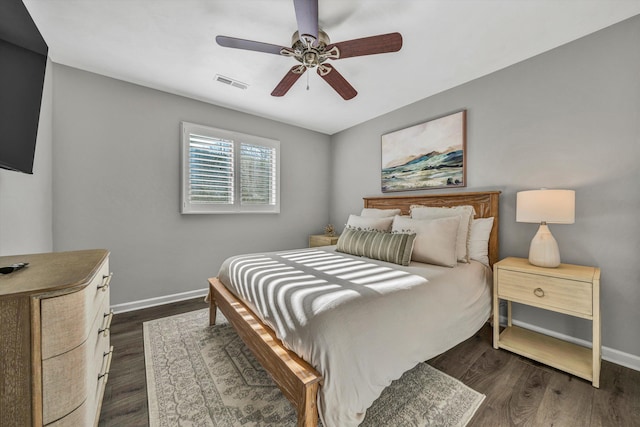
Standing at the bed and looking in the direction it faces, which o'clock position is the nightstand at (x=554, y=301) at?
The nightstand is roughly at 7 o'clock from the bed.

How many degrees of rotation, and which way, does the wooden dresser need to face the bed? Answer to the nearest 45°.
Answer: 0° — it already faces it

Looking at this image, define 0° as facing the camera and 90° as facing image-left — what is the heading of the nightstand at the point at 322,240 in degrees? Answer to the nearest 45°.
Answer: approximately 45°

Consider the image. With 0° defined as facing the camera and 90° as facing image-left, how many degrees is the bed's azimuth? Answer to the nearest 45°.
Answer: approximately 45°

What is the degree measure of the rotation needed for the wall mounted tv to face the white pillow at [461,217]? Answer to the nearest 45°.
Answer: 0° — it already faces it

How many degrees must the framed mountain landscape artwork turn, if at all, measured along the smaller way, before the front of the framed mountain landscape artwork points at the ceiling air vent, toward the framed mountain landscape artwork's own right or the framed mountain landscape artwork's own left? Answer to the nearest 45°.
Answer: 0° — it already faces it

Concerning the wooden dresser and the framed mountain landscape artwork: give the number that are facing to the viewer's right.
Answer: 1

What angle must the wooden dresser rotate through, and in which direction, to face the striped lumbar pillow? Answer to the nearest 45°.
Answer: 0° — it already faces it

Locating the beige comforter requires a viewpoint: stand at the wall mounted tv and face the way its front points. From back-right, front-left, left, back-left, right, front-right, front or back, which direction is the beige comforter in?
front

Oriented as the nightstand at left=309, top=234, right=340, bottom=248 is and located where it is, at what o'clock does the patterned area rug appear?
The patterned area rug is roughly at 11 o'clock from the nightstand.

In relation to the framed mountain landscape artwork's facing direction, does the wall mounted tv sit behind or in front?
in front

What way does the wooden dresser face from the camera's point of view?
to the viewer's right
